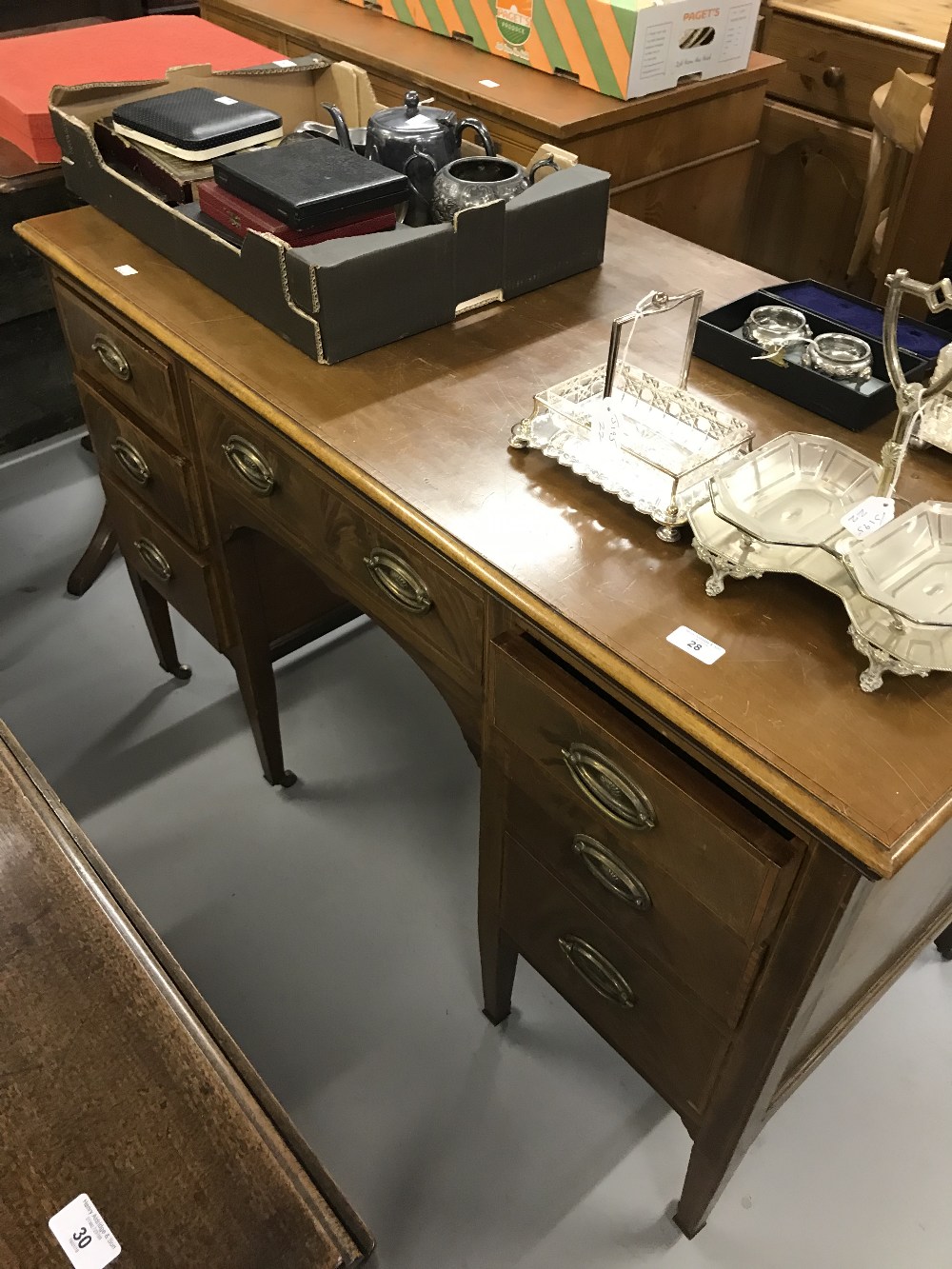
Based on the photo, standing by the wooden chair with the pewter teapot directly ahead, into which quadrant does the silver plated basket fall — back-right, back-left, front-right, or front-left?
front-left

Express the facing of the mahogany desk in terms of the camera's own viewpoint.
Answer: facing the viewer and to the left of the viewer

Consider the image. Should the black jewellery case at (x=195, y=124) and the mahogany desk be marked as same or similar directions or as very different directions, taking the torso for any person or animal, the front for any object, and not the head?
same or similar directions

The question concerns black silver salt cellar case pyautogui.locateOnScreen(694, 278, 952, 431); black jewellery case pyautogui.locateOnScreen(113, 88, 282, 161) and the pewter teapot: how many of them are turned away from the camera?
0

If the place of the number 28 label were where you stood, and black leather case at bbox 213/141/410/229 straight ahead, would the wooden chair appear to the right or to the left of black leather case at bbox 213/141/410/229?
right

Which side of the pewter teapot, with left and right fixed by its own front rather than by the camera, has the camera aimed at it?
left

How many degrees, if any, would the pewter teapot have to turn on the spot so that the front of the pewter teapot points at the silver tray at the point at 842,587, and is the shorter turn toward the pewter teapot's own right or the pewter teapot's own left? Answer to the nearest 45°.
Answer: approximately 135° to the pewter teapot's own left

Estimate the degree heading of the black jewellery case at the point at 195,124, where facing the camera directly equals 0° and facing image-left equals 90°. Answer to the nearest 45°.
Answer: approximately 45°

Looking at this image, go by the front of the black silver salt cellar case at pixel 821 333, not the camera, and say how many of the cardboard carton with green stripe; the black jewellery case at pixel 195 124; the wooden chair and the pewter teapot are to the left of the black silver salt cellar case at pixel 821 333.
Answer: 0

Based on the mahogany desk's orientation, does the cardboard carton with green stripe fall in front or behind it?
behind

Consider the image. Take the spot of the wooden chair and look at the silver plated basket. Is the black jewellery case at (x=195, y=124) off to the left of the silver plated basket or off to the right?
right

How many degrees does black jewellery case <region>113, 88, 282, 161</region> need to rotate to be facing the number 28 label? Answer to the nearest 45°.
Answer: approximately 45° to its left

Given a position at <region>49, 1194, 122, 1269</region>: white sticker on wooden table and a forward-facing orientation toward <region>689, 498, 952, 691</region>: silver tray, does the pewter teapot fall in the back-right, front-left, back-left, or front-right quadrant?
front-left
